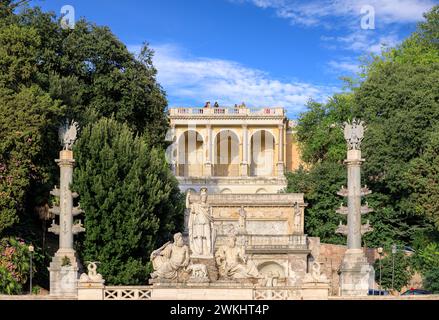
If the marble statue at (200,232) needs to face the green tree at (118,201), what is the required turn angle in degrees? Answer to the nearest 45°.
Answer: approximately 135° to its right

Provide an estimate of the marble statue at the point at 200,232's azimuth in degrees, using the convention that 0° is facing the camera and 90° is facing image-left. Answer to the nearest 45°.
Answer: approximately 0°

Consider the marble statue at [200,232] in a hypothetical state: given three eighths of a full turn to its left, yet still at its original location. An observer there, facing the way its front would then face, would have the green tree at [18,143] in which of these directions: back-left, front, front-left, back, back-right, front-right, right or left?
left

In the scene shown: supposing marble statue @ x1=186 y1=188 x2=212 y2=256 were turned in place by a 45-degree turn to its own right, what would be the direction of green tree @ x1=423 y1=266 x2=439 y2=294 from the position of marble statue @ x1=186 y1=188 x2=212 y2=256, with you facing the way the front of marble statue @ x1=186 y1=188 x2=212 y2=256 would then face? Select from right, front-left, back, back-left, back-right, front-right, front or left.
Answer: back

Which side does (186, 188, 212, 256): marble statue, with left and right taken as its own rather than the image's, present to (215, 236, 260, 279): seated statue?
left

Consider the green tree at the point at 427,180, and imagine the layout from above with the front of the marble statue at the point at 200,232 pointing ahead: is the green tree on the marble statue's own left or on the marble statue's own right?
on the marble statue's own left

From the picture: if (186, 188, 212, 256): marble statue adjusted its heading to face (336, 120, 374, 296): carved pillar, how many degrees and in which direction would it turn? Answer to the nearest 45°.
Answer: approximately 135° to its left
